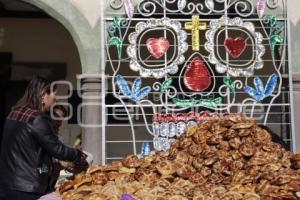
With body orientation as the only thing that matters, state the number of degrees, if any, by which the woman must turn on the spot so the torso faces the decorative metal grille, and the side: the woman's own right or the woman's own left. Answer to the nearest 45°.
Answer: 0° — they already face it

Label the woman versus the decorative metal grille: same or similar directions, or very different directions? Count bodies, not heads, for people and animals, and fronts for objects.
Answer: very different directions

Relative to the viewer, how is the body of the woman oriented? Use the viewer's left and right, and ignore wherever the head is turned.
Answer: facing away from the viewer and to the right of the viewer

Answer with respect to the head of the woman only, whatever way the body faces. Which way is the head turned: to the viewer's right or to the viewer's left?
to the viewer's right

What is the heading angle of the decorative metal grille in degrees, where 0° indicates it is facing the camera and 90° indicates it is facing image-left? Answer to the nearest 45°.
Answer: approximately 0°

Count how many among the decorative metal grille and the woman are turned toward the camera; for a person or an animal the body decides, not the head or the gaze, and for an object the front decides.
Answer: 1
